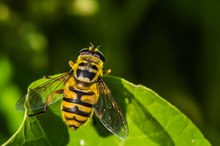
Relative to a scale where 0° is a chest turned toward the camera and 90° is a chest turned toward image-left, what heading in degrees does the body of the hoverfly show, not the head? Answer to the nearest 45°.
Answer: approximately 180°
